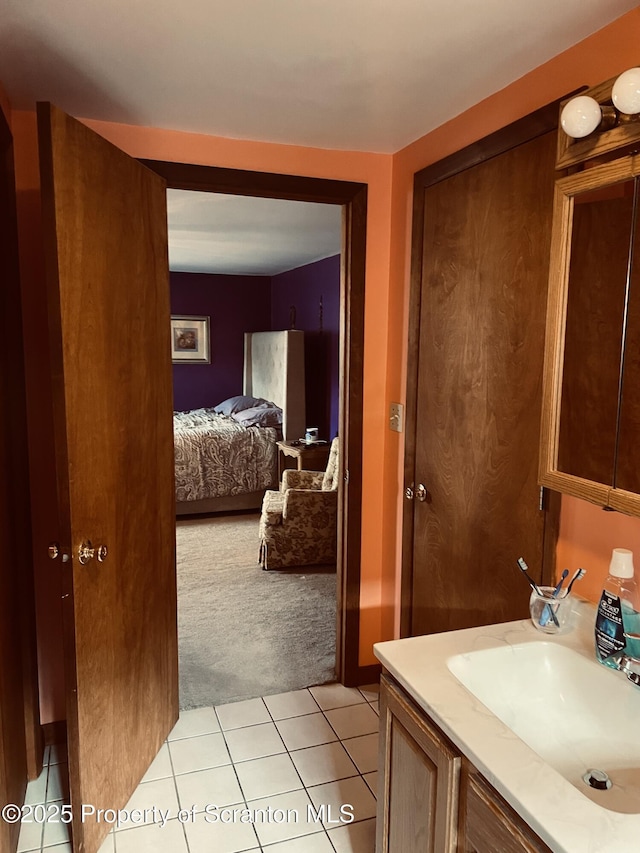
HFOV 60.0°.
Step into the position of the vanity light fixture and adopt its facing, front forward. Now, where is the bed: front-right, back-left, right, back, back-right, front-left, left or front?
right

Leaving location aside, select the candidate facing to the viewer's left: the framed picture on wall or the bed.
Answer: the bed

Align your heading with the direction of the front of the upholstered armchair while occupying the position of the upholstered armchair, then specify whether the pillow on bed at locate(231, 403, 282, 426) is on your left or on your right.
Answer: on your right

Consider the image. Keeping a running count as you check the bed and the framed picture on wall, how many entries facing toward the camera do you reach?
1

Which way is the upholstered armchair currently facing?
to the viewer's left

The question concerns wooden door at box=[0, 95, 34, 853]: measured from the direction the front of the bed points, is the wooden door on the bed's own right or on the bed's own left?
on the bed's own left

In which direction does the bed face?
to the viewer's left

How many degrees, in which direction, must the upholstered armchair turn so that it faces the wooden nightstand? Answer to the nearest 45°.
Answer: approximately 90° to its right

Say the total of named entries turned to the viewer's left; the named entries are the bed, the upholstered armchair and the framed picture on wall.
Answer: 2
